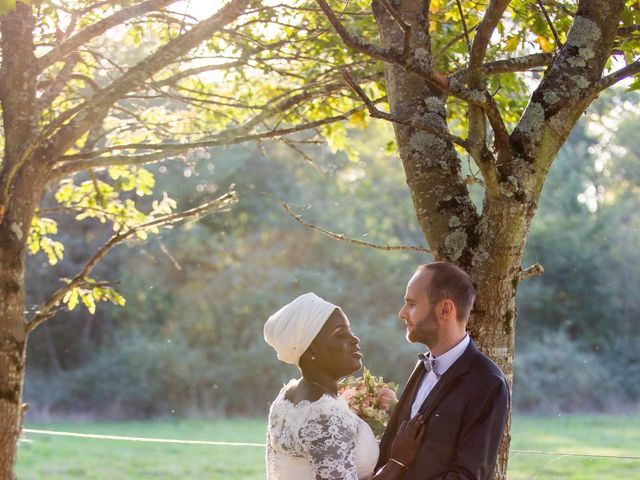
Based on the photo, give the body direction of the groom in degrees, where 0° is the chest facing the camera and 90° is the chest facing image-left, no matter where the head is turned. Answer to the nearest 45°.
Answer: approximately 45°

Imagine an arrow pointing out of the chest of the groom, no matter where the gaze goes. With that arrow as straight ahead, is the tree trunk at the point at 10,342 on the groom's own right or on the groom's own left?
on the groom's own right

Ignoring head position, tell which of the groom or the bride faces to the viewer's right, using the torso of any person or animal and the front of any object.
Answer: the bride

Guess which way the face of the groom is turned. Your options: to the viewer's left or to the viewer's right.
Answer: to the viewer's left

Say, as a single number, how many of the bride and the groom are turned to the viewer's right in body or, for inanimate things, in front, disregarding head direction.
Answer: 1

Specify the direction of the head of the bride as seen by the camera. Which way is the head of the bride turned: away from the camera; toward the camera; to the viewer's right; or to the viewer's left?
to the viewer's right

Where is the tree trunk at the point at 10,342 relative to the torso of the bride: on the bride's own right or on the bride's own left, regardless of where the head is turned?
on the bride's own left

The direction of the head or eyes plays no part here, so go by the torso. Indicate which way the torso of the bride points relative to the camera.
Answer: to the viewer's right
